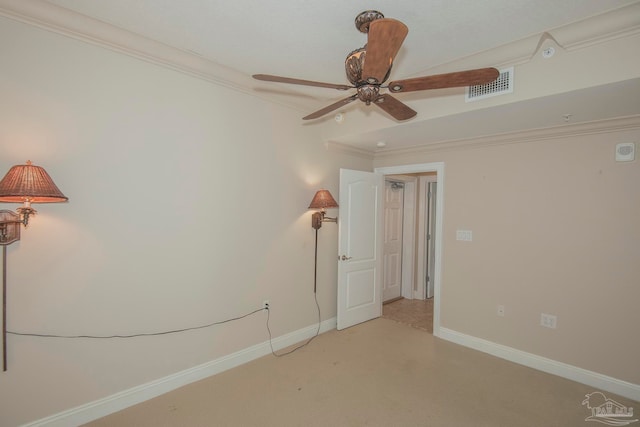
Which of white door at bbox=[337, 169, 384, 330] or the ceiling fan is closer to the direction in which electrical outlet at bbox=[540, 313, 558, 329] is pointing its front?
the ceiling fan

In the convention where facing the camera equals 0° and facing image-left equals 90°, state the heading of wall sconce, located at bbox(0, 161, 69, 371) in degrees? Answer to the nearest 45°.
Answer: approximately 0°

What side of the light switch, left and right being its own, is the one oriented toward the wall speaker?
left

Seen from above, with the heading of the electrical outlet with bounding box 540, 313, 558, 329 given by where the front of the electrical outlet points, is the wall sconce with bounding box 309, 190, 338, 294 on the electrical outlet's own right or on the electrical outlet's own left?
on the electrical outlet's own right

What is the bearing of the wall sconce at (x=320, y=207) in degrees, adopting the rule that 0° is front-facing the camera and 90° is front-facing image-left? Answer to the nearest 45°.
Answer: approximately 315°

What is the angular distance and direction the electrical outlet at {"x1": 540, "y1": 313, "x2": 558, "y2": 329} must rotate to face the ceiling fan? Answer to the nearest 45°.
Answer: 0° — it already faces it

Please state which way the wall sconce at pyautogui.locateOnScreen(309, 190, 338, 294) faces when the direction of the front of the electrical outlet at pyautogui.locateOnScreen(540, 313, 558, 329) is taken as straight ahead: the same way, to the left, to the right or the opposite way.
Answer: to the left
